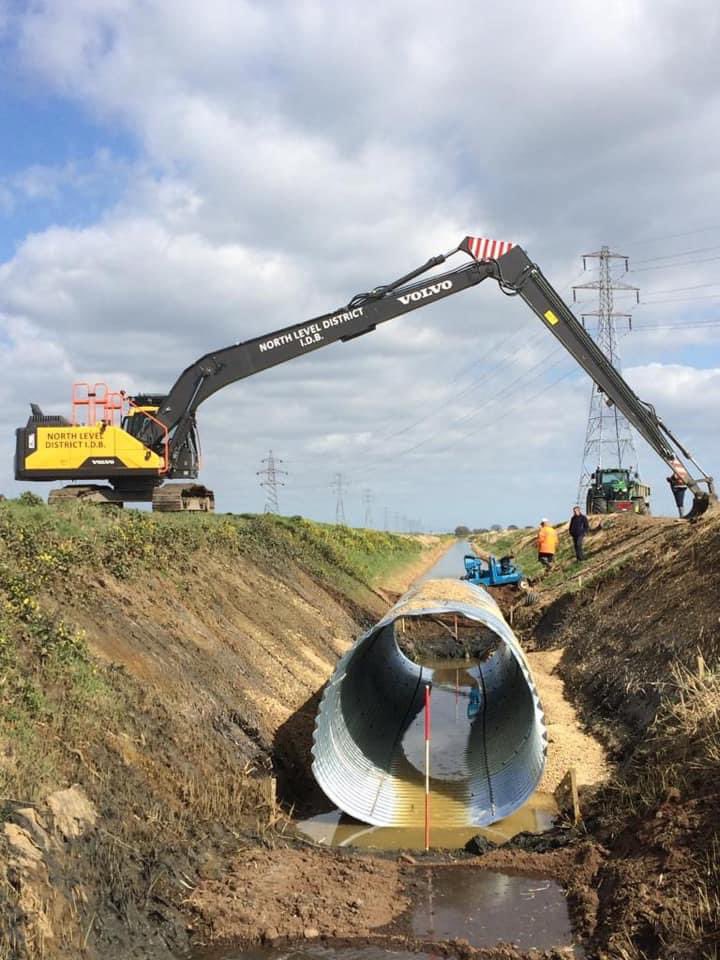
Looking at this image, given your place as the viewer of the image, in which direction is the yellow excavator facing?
facing to the right of the viewer

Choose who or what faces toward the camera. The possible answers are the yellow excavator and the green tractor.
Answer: the green tractor

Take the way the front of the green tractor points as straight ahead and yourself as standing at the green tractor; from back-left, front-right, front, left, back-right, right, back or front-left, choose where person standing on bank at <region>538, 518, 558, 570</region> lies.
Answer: front

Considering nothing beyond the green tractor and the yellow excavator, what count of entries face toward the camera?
1

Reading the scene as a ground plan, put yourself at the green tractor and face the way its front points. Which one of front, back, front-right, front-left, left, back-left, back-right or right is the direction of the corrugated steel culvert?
front

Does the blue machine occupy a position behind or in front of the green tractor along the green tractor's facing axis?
in front

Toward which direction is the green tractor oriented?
toward the camera

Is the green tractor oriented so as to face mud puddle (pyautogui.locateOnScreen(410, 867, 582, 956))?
yes

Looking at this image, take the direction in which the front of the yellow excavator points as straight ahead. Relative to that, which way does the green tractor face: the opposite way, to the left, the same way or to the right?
to the right
